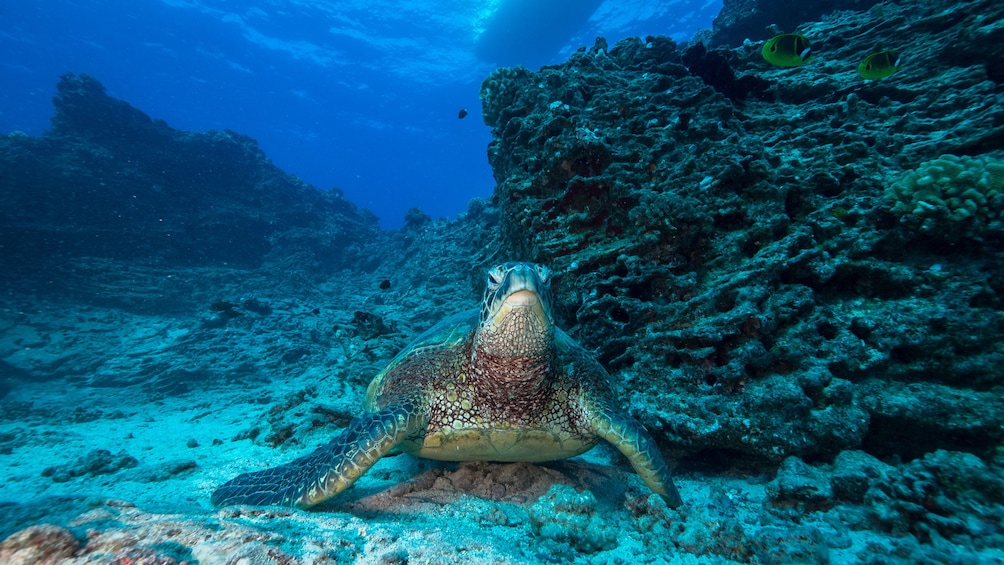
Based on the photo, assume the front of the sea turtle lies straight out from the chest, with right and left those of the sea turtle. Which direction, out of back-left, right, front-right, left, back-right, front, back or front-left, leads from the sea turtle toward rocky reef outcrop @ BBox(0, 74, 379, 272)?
back-right

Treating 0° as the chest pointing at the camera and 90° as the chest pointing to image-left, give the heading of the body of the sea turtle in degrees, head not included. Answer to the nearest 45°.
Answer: approximately 0°

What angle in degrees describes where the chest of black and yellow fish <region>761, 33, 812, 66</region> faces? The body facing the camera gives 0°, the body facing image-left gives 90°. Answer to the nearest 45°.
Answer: approximately 270°

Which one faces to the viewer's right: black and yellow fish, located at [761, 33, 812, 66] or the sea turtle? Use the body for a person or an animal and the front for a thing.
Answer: the black and yellow fish

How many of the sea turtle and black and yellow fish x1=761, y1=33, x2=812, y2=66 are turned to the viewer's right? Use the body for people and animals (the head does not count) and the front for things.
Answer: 1

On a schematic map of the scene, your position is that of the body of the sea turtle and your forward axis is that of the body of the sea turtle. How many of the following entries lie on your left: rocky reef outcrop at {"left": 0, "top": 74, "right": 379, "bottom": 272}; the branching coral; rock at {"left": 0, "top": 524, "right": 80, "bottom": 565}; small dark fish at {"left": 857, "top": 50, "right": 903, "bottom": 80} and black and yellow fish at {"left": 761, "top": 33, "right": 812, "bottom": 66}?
3
